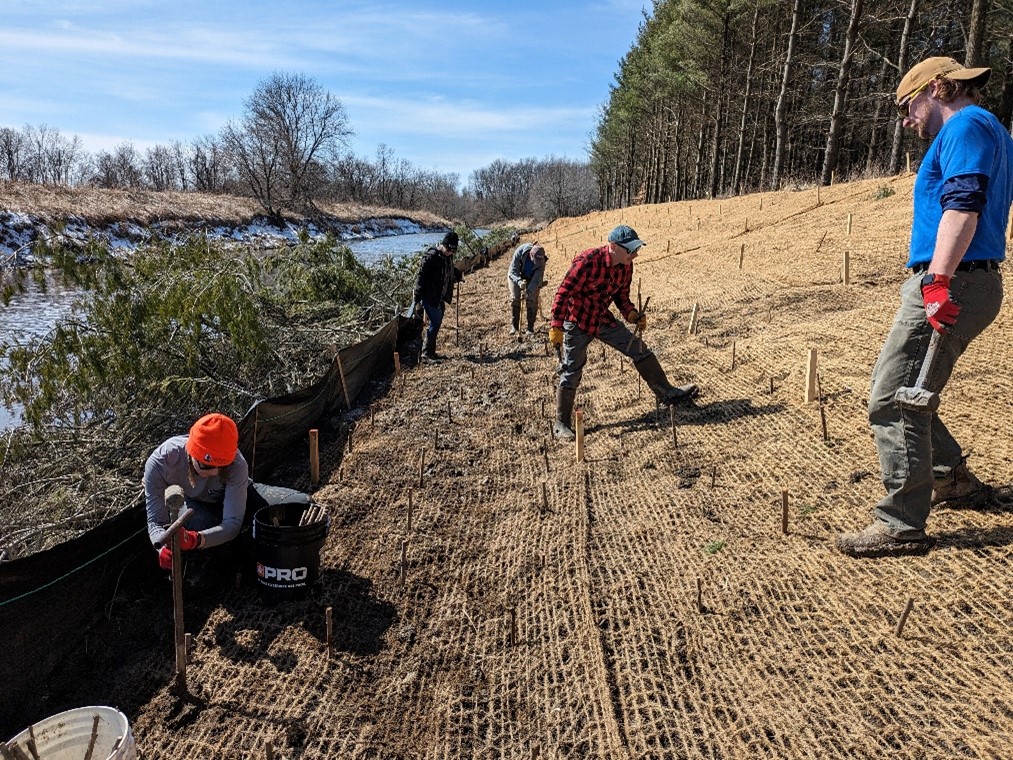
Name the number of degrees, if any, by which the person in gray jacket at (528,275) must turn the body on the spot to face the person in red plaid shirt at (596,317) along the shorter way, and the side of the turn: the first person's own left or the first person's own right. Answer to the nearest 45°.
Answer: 0° — they already face them

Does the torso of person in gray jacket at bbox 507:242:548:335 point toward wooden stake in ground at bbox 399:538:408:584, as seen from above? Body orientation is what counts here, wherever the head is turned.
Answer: yes

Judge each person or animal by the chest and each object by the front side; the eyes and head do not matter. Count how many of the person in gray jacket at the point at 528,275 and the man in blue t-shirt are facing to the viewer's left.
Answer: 1

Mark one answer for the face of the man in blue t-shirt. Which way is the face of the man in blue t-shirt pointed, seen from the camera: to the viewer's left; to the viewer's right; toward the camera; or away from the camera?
to the viewer's left

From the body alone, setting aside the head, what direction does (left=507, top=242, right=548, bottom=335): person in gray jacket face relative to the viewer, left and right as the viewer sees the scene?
facing the viewer

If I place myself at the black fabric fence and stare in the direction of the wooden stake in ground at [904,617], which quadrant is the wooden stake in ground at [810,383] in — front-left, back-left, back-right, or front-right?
front-left

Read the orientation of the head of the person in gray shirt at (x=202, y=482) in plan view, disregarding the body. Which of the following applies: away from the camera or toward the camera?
toward the camera

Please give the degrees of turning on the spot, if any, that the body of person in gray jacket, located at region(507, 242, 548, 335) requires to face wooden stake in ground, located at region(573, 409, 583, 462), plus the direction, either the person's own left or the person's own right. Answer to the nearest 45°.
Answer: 0° — they already face it

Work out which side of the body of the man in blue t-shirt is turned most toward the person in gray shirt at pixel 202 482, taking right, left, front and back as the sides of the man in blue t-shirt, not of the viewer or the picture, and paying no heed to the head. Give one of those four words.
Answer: front

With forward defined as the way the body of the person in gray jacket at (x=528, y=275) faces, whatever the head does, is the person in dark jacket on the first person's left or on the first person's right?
on the first person's right

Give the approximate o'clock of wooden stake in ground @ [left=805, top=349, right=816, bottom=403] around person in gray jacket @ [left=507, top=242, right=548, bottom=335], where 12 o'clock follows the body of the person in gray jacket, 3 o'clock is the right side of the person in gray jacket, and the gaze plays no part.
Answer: The wooden stake in ground is roughly at 11 o'clock from the person in gray jacket.

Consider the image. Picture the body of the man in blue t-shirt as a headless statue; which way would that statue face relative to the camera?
to the viewer's left

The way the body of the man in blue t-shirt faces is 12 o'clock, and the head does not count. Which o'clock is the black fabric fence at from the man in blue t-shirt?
The black fabric fence is roughly at 11 o'clock from the man in blue t-shirt.

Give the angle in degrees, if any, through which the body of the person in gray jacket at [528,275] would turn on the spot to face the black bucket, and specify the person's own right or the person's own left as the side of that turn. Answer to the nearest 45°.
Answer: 0° — they already face it

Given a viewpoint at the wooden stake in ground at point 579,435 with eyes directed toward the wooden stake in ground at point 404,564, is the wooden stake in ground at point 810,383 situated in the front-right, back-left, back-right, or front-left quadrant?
back-left

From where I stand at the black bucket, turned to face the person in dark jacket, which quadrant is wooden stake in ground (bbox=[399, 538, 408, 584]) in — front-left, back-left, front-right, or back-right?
front-right

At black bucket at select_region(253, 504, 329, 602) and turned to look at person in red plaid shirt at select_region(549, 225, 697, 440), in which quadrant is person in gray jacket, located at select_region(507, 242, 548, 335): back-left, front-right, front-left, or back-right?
front-left
